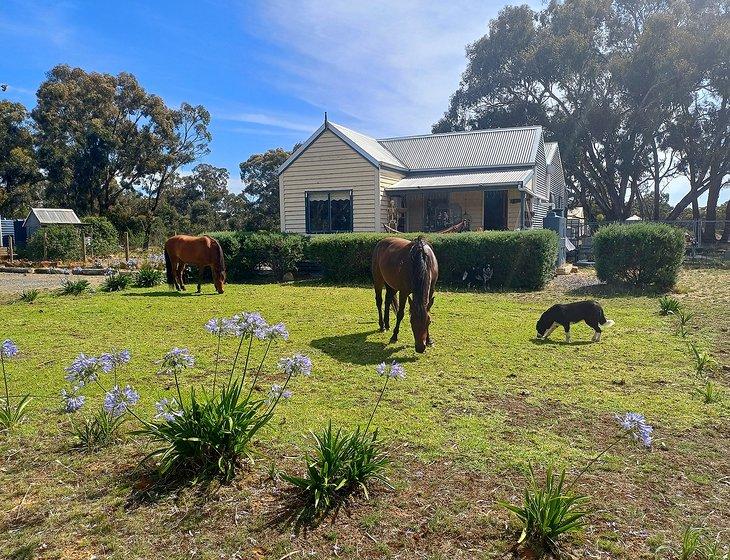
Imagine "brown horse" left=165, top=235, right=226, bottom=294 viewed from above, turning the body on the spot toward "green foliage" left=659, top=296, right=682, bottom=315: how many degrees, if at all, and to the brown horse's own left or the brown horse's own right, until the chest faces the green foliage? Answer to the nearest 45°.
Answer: approximately 45° to the brown horse's own right

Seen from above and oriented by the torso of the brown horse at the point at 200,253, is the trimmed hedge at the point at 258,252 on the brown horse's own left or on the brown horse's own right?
on the brown horse's own left

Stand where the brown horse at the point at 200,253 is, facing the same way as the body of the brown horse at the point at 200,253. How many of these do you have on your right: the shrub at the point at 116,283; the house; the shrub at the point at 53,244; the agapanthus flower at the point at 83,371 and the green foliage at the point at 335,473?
2

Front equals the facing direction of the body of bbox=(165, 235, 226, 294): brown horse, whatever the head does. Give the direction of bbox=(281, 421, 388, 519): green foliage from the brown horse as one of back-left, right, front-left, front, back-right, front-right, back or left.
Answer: right

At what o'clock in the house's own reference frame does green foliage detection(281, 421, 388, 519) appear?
The green foliage is roughly at 12 o'clock from the house.

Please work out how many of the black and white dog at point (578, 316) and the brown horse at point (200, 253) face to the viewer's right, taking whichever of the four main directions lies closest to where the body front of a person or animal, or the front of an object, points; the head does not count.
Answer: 1

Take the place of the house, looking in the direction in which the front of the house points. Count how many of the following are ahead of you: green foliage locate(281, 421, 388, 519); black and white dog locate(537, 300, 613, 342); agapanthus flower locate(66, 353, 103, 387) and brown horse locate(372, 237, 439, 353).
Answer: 4

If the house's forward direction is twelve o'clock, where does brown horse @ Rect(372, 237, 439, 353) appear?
The brown horse is roughly at 12 o'clock from the house.

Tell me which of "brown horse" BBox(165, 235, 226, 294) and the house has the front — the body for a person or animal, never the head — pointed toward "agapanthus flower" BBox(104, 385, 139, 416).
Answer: the house

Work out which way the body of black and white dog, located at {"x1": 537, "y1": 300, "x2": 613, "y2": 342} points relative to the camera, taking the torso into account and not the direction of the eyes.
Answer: to the viewer's left

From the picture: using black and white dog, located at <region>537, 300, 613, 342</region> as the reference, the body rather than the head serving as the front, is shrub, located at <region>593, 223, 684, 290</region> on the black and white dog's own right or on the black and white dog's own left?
on the black and white dog's own right

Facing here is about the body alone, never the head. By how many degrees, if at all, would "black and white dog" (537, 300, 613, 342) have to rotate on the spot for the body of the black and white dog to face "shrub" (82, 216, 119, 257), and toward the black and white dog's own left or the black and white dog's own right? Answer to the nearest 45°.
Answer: approximately 45° to the black and white dog's own right

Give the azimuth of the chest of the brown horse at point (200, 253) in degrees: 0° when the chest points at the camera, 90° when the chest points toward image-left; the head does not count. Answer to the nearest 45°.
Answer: approximately 270°

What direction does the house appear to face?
toward the camera

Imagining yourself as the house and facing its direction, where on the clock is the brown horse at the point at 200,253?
The brown horse is roughly at 1 o'clock from the house.
